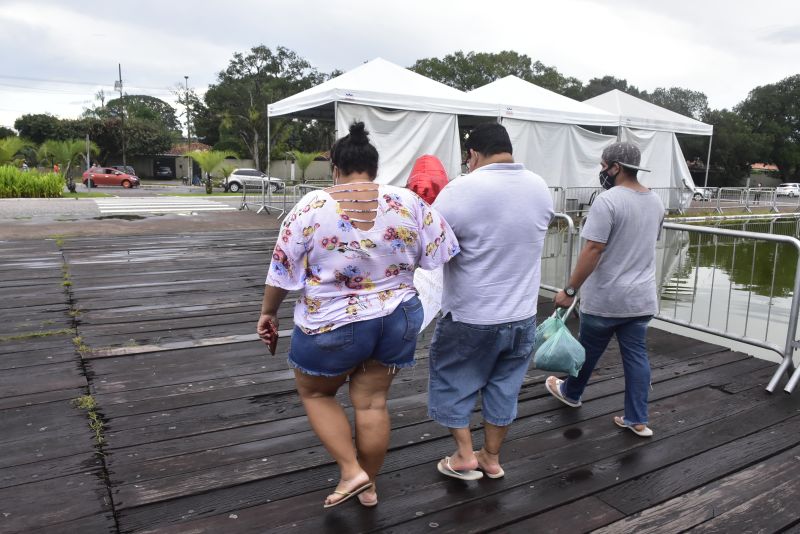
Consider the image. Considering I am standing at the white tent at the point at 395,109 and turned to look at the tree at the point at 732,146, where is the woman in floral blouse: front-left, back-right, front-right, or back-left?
back-right

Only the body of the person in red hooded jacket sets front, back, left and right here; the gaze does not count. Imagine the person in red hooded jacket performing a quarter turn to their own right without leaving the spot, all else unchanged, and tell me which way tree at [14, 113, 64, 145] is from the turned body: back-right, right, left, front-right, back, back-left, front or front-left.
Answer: back-left

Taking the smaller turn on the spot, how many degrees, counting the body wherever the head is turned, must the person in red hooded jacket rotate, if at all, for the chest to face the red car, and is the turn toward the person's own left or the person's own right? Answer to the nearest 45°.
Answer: approximately 45° to the person's own left

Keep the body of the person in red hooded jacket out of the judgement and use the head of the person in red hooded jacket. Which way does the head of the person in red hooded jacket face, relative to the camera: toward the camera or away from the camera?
away from the camera

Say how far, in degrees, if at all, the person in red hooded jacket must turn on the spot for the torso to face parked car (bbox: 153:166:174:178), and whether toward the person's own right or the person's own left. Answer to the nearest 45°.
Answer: approximately 45° to the person's own left

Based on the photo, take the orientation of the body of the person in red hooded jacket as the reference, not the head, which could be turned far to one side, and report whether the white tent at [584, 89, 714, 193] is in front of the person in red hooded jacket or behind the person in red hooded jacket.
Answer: in front

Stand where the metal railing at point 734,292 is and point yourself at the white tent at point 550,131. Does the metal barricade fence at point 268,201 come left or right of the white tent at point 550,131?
left

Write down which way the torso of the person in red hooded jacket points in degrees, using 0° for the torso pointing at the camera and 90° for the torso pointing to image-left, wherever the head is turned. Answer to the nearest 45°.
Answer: approximately 180°

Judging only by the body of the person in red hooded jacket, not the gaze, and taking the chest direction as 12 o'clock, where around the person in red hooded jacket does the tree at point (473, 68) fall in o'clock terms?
The tree is roughly at 12 o'clock from the person in red hooded jacket.

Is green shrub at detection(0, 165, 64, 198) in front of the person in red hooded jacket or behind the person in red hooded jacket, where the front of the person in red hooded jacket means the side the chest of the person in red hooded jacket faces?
in front

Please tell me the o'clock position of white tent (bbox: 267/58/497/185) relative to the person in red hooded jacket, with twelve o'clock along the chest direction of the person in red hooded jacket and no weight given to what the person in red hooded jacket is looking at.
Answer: The white tent is roughly at 12 o'clock from the person in red hooded jacket.

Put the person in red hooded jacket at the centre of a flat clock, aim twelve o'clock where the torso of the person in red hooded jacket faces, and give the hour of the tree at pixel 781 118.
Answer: The tree is roughly at 1 o'clock from the person in red hooded jacket.

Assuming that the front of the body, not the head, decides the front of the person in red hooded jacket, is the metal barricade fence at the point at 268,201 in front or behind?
in front
